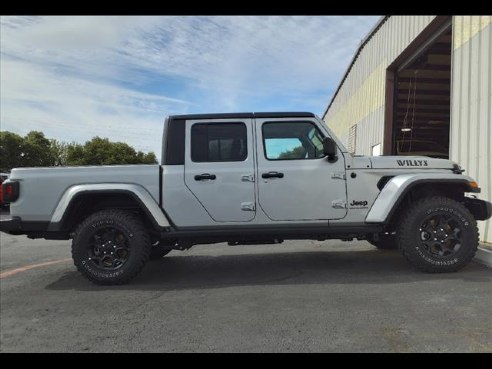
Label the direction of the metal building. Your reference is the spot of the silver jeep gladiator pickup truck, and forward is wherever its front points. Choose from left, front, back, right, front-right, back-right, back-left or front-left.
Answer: front-left

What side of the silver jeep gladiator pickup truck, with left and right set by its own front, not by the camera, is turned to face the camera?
right

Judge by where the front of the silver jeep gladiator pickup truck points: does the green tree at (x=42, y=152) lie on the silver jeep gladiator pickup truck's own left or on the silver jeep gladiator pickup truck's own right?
on the silver jeep gladiator pickup truck's own left

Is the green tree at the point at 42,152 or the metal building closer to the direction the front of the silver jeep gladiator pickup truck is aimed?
the metal building

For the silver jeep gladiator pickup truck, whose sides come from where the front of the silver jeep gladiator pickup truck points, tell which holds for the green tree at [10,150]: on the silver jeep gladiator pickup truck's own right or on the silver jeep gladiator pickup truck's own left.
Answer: on the silver jeep gladiator pickup truck's own left

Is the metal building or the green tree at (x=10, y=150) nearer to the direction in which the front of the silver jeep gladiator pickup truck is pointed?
the metal building

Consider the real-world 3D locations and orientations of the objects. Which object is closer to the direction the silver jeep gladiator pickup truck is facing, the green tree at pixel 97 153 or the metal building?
the metal building
